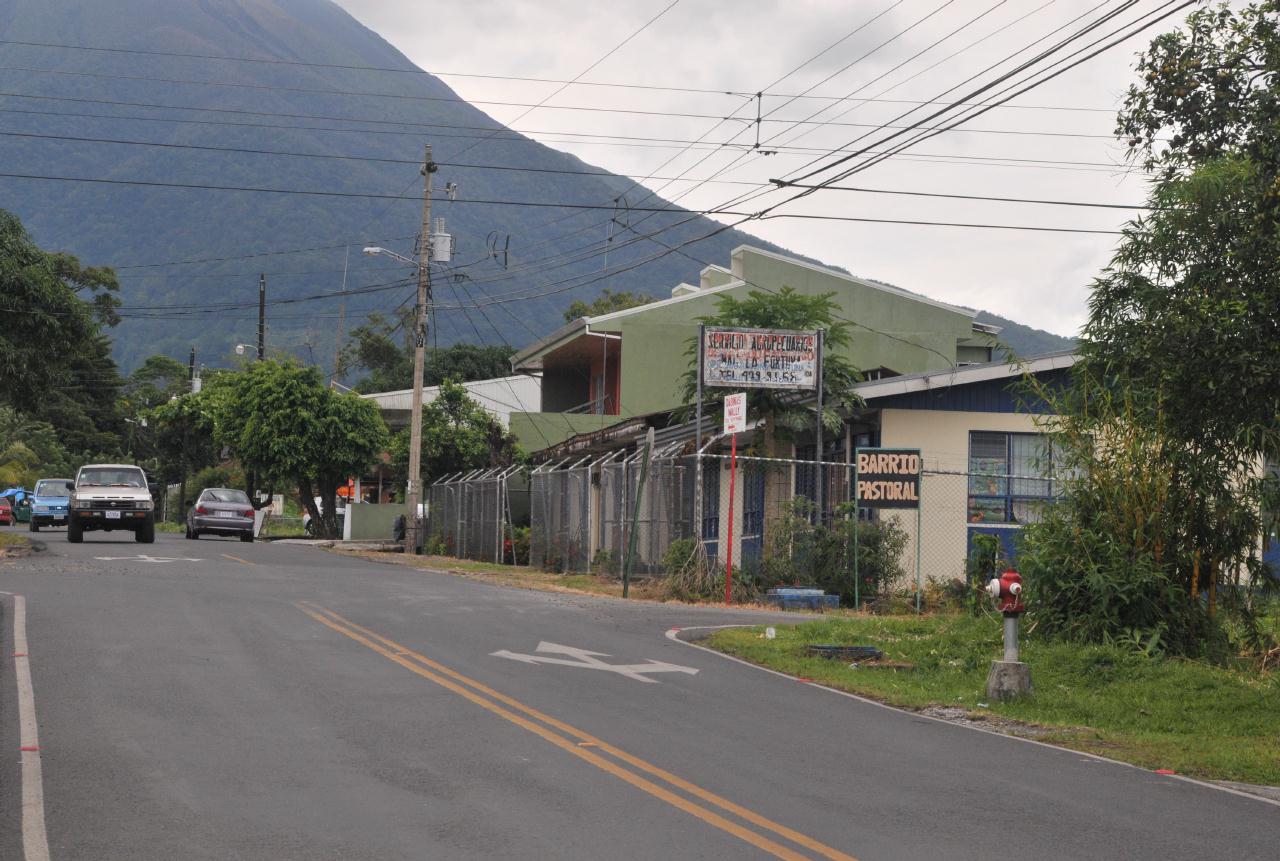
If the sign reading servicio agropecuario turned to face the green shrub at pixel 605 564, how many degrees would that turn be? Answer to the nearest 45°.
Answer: approximately 135° to its right

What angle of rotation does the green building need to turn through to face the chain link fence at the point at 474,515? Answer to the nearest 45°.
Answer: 0° — it already faces it

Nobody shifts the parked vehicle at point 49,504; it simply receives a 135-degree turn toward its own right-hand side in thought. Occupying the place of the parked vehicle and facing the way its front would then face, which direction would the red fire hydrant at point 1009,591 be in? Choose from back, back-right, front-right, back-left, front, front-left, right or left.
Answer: back-left

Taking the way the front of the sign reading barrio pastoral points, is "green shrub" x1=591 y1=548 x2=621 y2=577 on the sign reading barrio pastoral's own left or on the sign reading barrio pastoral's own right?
on the sign reading barrio pastoral's own right

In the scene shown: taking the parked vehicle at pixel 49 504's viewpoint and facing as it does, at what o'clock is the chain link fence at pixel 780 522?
The chain link fence is roughly at 11 o'clock from the parked vehicle.

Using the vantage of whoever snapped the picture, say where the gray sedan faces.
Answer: facing away from the viewer

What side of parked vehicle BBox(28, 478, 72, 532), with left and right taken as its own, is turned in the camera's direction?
front

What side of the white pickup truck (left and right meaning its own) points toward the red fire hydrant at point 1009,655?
front

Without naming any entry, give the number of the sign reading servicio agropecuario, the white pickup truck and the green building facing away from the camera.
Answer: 0

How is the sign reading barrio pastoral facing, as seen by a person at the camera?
facing the viewer

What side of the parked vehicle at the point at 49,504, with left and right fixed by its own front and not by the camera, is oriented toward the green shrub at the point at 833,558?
front

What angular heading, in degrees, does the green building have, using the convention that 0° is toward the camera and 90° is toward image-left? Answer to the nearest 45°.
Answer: approximately 45°
